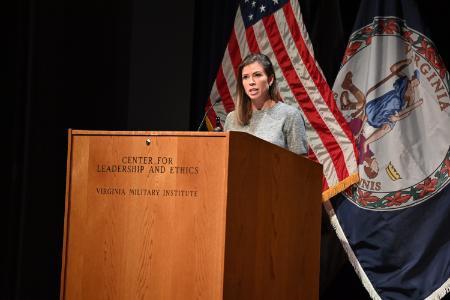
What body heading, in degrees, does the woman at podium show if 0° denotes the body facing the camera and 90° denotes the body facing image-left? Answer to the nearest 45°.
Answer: approximately 45°

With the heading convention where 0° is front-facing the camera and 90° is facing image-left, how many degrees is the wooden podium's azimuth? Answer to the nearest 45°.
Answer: approximately 45°

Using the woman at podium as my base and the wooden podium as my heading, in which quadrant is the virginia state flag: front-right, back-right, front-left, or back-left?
back-left

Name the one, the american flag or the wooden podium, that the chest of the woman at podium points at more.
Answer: the wooden podium

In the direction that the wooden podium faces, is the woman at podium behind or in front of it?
behind

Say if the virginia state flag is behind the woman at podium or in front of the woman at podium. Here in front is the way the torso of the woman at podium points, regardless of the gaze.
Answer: behind
